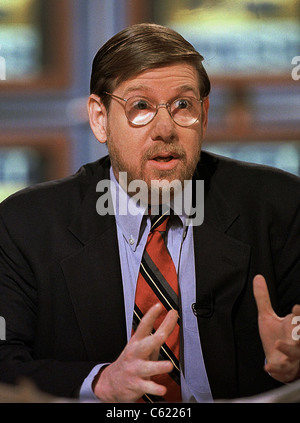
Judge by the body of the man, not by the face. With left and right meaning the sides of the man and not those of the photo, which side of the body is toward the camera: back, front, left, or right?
front
